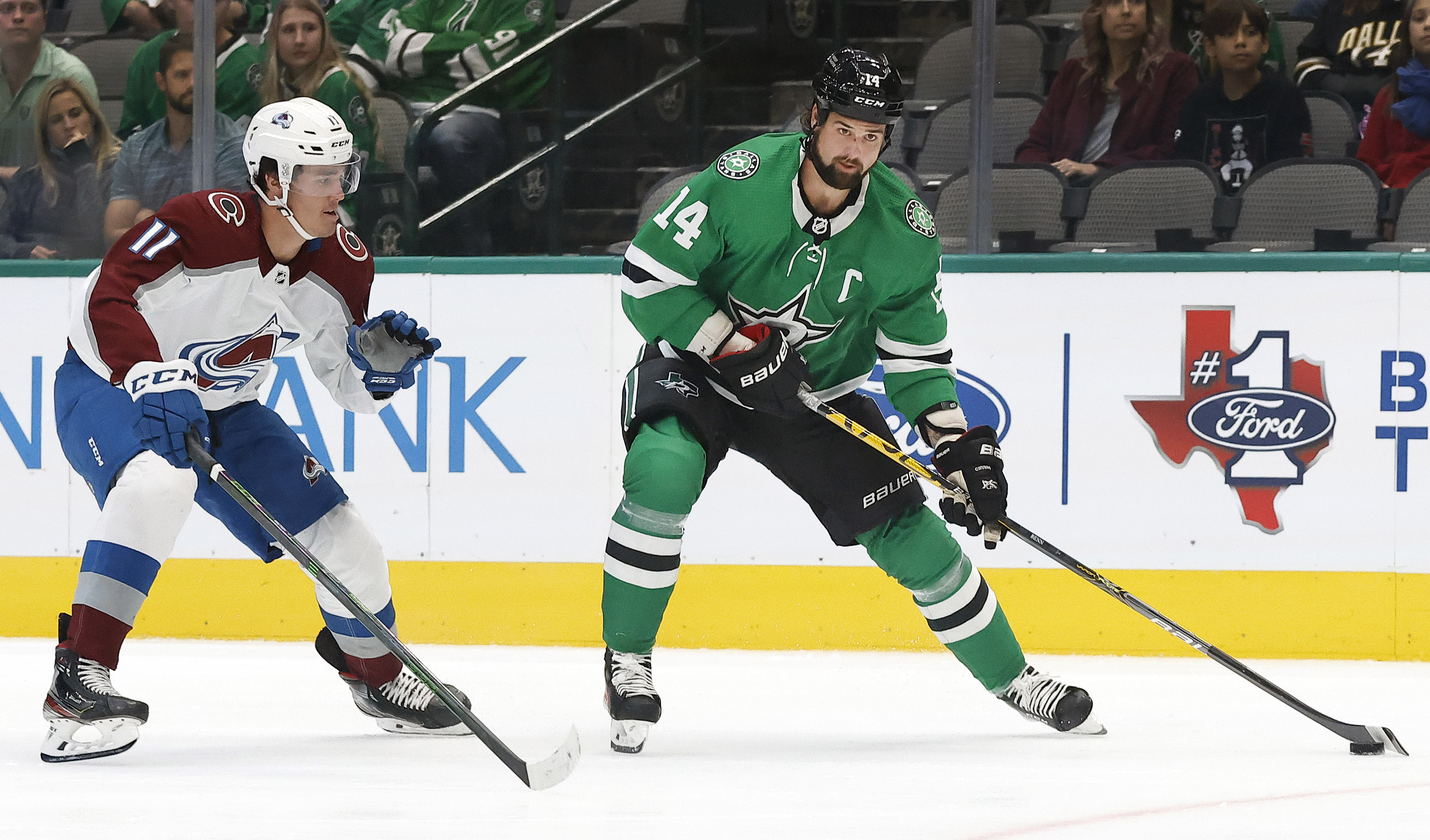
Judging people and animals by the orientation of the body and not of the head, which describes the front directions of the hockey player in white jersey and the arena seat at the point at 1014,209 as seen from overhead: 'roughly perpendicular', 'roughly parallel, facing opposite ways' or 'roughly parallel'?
roughly perpendicular

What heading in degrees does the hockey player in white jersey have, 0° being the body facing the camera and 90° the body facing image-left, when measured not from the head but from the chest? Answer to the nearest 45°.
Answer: approximately 315°

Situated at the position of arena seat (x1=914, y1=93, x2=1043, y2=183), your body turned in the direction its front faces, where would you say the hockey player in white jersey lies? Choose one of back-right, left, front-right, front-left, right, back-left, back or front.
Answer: front-right

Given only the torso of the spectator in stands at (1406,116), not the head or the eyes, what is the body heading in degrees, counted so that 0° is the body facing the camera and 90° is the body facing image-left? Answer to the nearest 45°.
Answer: approximately 0°

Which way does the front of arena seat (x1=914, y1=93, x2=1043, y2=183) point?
toward the camera

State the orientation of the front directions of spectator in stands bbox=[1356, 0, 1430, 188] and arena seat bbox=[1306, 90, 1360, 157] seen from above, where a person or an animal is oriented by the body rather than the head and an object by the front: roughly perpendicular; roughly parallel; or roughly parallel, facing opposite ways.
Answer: roughly parallel

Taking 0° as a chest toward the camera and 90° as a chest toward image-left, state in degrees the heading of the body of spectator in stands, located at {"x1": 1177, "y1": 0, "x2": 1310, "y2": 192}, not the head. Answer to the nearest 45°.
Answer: approximately 0°

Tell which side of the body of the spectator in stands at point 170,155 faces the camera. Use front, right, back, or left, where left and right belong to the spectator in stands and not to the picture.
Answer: front

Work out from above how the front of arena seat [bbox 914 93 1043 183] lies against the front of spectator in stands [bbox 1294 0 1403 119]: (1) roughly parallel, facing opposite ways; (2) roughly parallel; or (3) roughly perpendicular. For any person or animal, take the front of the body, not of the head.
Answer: roughly parallel

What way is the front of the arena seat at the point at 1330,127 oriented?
toward the camera
